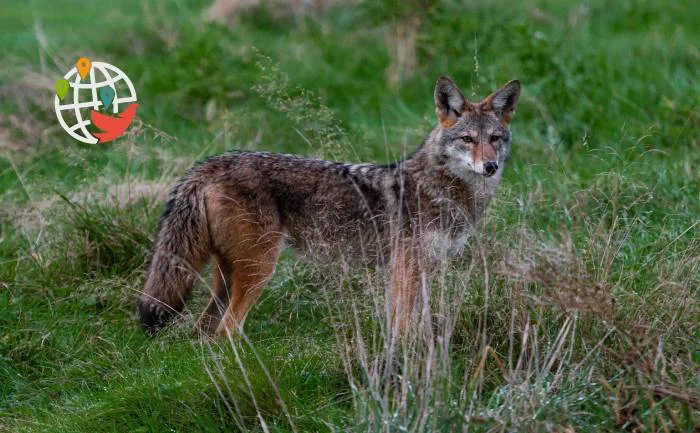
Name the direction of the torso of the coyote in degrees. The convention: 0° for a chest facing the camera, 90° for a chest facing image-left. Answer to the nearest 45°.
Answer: approximately 270°
